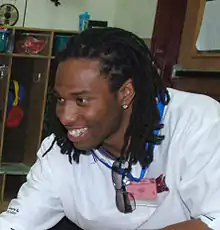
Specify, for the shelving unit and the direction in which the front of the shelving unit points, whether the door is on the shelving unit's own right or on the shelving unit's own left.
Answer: on the shelving unit's own left

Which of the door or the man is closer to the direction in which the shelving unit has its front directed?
the man

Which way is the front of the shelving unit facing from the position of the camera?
facing the viewer

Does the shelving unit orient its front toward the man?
yes
